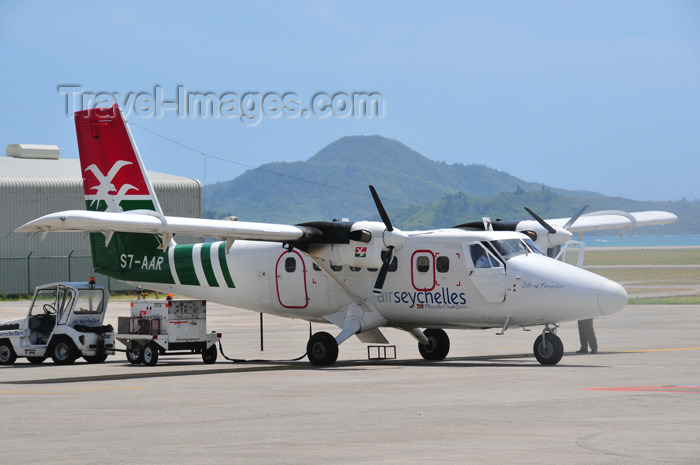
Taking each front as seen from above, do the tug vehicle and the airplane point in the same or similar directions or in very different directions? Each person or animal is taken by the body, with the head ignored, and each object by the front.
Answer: very different directions

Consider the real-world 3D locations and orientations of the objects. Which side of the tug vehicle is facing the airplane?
back

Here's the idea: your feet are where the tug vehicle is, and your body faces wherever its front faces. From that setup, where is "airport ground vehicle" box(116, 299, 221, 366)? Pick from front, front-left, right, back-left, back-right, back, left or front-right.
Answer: back

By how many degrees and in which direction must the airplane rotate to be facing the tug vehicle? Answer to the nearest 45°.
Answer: approximately 135° to its right
